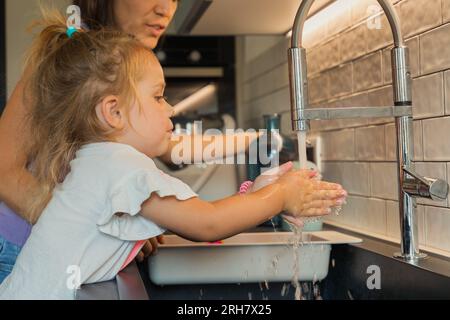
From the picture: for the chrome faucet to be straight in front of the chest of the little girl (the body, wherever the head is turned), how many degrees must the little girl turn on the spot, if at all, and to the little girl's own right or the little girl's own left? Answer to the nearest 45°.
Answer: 0° — they already face it

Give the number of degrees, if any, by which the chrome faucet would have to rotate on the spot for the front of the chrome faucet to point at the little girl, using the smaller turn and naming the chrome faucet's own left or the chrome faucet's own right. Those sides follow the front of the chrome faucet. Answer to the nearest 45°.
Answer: approximately 45° to the chrome faucet's own left

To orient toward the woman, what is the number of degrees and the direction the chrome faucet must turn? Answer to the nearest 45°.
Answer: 0° — it already faces them

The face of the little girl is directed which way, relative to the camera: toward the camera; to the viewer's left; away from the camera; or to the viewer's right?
to the viewer's right

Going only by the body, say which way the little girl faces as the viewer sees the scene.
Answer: to the viewer's right

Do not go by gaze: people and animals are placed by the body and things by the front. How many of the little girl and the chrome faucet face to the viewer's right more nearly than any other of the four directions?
1

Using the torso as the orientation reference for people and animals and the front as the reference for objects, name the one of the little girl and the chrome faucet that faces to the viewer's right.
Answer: the little girl

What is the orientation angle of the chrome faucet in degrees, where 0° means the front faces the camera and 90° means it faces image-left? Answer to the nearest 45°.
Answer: approximately 90°
